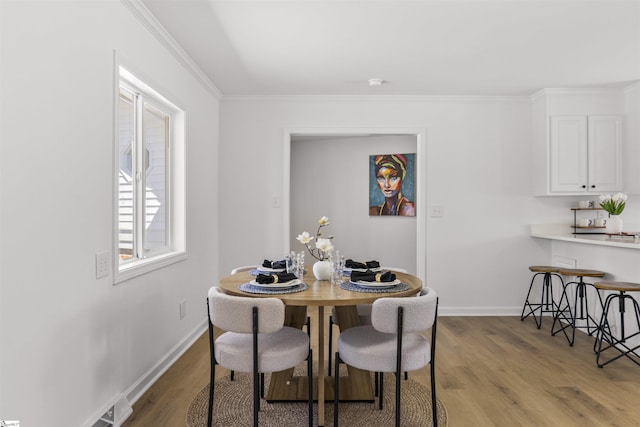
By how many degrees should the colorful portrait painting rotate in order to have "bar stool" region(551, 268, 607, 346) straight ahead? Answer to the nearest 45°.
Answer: approximately 45° to its left

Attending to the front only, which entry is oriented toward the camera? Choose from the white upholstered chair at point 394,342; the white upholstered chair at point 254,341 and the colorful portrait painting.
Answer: the colorful portrait painting

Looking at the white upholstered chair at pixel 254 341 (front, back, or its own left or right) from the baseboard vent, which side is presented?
left

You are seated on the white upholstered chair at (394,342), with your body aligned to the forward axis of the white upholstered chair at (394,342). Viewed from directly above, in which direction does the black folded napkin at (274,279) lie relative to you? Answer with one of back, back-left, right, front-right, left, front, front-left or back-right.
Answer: front-left

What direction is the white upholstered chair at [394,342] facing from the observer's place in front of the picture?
facing away from the viewer and to the left of the viewer

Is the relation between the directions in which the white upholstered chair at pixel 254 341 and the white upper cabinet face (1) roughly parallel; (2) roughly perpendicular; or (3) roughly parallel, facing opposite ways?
roughly parallel, facing opposite ways

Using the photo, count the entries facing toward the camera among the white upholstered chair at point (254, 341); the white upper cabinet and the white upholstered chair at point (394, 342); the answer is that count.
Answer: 1

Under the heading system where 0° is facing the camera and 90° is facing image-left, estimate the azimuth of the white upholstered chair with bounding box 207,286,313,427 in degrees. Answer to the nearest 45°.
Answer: approximately 225°

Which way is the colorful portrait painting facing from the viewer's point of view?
toward the camera

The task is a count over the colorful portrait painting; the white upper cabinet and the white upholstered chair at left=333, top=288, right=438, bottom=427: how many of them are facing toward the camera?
2

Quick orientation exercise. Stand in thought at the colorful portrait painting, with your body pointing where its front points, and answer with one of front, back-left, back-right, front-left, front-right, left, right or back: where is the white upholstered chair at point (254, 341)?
front

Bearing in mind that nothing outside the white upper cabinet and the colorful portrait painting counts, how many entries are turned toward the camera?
2

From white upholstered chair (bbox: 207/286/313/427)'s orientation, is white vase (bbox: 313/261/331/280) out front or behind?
out front
